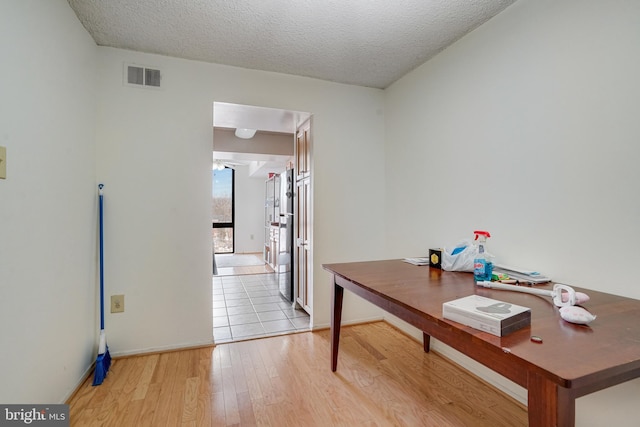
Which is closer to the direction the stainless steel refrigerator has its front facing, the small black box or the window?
the window

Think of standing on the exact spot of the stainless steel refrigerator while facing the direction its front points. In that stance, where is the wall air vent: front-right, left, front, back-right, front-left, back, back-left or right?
front-left

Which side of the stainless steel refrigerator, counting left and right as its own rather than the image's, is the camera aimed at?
left

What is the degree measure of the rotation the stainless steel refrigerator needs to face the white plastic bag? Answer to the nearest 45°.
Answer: approximately 135° to its left

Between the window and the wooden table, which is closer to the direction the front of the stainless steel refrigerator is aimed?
the window

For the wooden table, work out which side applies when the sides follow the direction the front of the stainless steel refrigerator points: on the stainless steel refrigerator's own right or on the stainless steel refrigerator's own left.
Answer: on the stainless steel refrigerator's own left

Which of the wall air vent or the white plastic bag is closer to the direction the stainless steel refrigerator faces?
the wall air vent

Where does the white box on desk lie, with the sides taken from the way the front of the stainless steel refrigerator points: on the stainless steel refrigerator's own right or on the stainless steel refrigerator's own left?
on the stainless steel refrigerator's own left

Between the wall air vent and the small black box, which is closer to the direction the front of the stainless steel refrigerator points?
the wall air vent

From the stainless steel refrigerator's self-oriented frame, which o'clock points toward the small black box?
The small black box is roughly at 8 o'clock from the stainless steel refrigerator.
